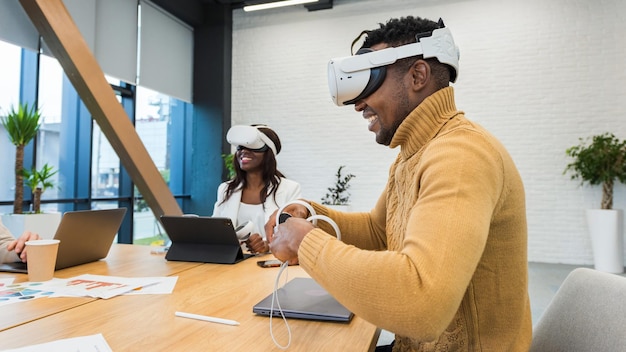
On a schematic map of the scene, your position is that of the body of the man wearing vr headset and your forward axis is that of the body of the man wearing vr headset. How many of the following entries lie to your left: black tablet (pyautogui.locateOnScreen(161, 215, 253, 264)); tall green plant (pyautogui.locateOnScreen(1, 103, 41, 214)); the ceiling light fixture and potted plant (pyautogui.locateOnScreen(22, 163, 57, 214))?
0

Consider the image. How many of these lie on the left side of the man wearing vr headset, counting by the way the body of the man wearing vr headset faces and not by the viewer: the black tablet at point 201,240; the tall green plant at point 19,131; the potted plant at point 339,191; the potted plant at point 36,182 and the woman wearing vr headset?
0

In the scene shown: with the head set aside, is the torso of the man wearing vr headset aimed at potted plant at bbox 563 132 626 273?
no

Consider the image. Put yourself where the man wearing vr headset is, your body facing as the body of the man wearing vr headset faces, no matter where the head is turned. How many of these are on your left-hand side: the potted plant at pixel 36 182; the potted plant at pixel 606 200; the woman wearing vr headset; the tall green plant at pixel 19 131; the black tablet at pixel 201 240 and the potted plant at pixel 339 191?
0

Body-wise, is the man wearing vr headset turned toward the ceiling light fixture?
no

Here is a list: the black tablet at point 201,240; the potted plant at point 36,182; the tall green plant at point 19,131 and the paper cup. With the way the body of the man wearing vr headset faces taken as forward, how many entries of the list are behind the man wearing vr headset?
0

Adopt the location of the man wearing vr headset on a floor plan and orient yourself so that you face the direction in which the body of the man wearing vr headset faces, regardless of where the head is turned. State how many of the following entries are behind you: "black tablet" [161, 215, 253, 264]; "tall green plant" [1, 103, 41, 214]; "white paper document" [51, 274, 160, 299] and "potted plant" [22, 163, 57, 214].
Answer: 0

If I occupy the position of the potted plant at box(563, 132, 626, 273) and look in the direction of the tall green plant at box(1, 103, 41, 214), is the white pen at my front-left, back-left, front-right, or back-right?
front-left

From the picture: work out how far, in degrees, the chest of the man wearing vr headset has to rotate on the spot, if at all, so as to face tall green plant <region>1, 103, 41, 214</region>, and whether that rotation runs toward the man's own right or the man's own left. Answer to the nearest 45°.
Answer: approximately 45° to the man's own right

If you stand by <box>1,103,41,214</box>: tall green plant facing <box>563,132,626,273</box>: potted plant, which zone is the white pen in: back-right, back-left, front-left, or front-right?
front-right

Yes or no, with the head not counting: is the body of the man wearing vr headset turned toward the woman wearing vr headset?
no

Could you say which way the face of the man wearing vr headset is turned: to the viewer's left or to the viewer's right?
to the viewer's left

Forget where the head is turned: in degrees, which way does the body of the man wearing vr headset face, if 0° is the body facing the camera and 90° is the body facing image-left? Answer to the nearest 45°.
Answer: approximately 90°

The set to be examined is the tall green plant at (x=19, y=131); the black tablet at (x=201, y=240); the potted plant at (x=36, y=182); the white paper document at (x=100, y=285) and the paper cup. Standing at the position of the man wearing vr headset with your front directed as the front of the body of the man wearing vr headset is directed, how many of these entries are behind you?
0
